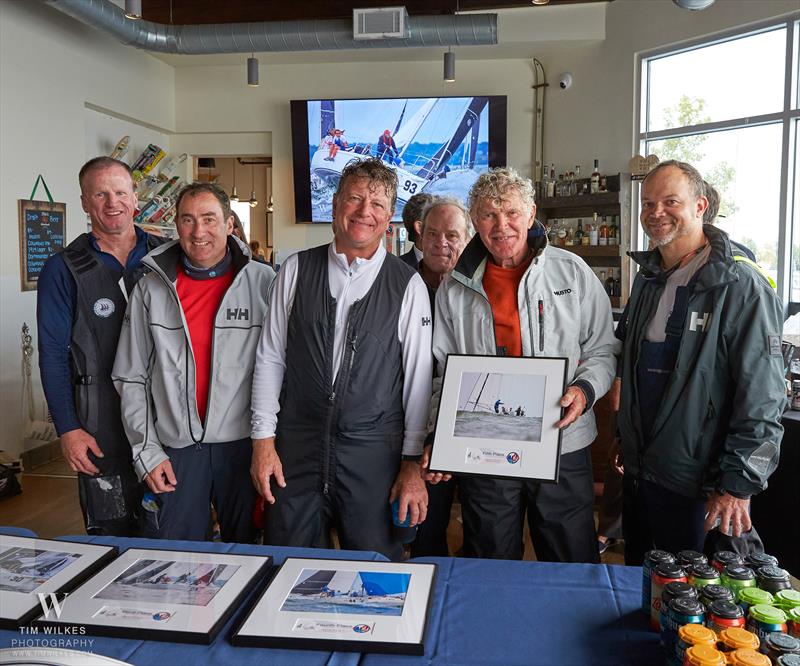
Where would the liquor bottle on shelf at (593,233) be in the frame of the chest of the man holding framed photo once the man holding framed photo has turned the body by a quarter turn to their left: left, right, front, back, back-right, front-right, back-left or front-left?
left

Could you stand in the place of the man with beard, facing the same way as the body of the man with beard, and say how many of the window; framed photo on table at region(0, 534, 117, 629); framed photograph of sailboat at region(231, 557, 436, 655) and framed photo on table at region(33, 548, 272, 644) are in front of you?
3

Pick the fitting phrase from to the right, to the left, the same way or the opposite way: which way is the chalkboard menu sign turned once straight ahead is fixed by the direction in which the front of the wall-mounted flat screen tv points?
to the left

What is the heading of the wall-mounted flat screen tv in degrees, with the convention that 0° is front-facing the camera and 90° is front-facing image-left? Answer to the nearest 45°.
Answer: approximately 0°

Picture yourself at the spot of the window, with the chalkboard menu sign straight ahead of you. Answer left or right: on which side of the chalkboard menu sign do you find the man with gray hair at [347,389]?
left

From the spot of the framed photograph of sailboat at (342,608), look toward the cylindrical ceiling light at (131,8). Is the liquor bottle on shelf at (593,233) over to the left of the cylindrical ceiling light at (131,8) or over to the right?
right

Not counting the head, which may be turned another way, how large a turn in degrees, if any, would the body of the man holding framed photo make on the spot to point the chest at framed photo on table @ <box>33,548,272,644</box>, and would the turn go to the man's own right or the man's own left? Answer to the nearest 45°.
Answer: approximately 45° to the man's own right

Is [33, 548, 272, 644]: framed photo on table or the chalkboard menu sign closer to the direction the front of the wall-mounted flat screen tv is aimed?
the framed photo on table
